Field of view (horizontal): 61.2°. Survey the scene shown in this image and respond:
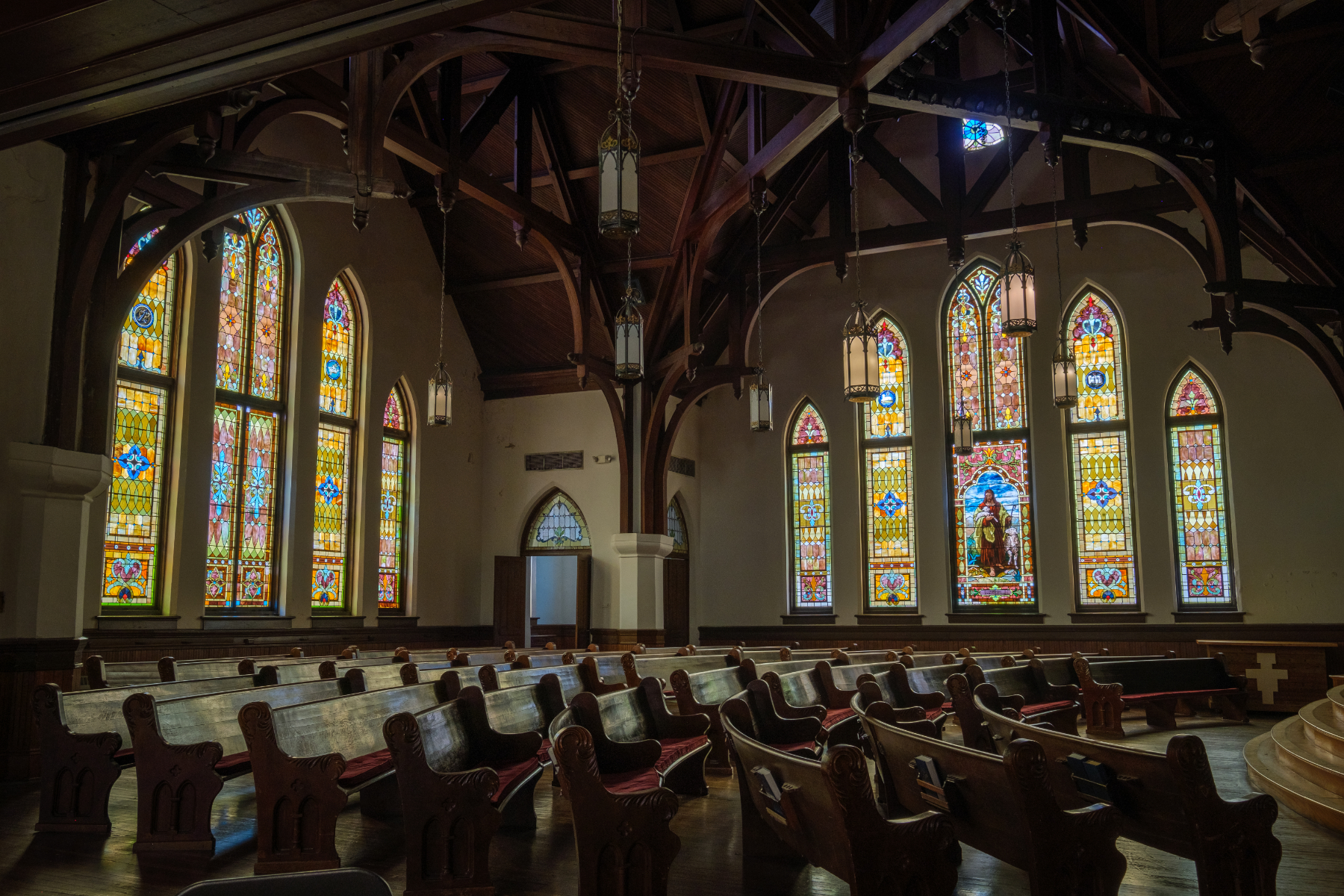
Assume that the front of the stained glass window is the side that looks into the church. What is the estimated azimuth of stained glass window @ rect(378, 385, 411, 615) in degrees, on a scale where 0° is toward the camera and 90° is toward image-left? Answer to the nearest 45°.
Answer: approximately 315°

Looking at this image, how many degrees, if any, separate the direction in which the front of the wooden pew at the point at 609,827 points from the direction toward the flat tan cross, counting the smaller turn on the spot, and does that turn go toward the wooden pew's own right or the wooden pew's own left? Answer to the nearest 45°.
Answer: approximately 45° to the wooden pew's own left

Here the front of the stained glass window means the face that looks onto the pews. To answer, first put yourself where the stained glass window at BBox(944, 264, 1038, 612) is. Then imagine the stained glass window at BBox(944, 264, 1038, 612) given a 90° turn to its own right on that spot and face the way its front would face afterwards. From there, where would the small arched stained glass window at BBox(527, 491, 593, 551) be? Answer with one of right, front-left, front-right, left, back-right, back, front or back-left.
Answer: front

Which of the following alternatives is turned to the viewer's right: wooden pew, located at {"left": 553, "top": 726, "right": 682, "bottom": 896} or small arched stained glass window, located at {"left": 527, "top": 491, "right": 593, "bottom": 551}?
the wooden pew

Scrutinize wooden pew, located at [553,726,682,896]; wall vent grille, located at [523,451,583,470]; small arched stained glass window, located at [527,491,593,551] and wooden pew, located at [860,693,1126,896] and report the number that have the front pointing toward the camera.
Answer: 2

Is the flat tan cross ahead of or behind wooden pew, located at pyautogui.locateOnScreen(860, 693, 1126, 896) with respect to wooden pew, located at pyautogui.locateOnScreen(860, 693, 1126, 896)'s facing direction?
ahead

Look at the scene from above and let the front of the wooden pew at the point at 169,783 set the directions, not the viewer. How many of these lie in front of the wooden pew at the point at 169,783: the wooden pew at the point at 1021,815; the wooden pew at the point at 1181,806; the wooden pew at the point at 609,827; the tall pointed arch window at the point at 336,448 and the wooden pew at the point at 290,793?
4

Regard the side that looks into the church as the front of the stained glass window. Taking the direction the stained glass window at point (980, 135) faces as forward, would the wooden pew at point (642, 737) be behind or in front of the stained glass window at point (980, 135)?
in front

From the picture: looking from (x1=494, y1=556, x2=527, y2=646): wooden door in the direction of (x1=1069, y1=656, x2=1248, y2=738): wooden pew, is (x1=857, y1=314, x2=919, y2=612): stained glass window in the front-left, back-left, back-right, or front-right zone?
front-left

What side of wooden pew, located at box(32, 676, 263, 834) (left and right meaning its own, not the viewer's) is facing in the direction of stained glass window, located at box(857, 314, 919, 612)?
left

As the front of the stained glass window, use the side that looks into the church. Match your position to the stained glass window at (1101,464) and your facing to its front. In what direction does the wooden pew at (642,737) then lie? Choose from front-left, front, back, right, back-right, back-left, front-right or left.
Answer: front

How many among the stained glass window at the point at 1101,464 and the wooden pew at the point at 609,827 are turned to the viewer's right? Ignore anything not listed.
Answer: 1

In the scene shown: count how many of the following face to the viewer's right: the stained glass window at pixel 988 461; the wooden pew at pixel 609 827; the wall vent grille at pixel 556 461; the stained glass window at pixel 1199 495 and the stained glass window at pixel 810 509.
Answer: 1

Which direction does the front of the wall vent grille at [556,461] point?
toward the camera

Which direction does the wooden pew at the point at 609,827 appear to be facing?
to the viewer's right

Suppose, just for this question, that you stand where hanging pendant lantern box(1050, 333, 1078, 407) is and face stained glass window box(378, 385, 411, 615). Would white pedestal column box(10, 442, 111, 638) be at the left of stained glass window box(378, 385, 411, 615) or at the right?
left

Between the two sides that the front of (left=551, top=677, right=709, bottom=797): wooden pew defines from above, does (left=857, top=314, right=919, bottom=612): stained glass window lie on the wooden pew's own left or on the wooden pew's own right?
on the wooden pew's own left

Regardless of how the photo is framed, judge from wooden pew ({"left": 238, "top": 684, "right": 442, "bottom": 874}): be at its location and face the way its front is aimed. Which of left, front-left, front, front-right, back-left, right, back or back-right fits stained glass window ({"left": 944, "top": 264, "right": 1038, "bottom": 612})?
left
